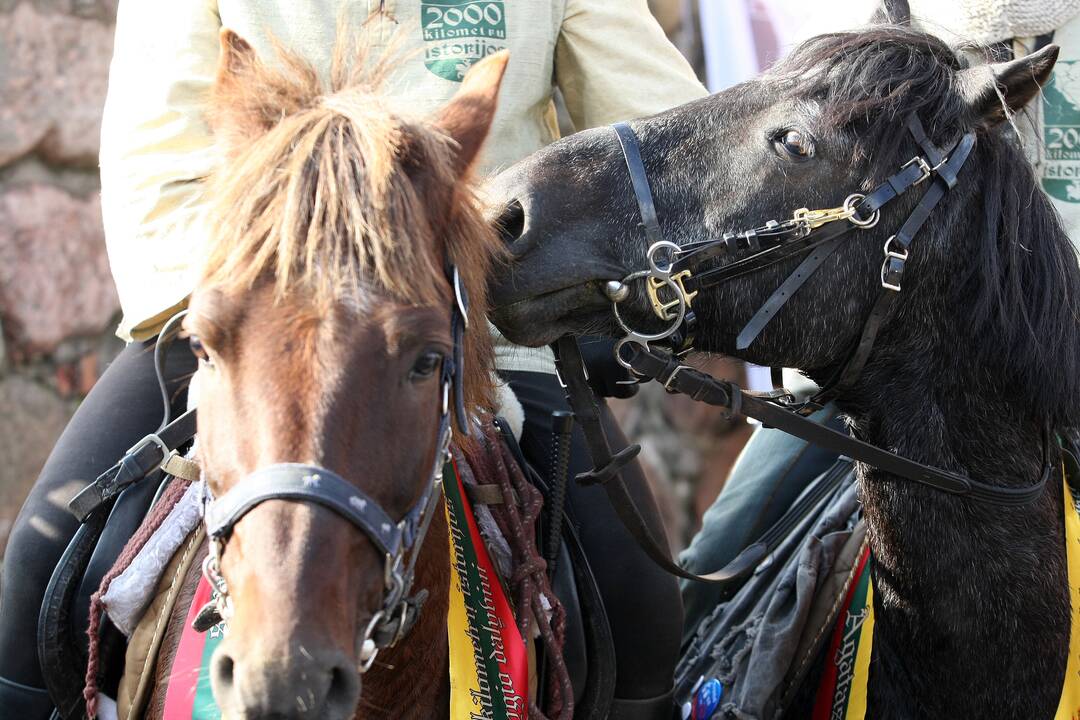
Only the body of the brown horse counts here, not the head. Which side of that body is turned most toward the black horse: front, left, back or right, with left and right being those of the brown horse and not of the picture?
left

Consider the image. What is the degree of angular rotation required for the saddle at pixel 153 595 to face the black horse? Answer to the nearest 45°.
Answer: approximately 90° to its left

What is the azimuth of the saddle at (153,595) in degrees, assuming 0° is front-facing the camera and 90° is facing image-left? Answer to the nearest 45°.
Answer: approximately 0°
